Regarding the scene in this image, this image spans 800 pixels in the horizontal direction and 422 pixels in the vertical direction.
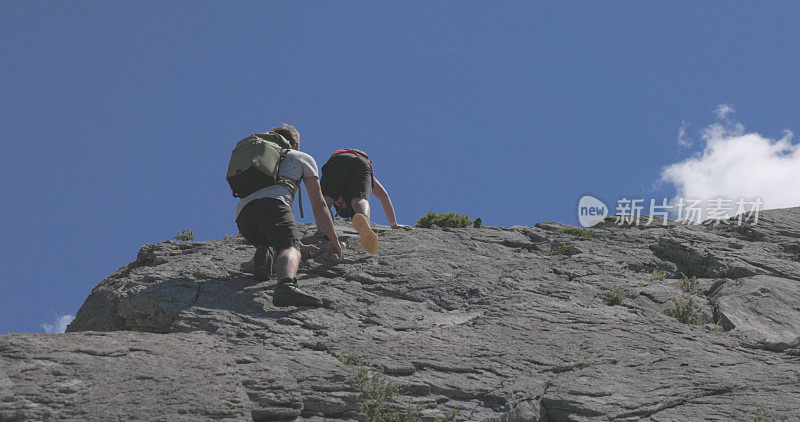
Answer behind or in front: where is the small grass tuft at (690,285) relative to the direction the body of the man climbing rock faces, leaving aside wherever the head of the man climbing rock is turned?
in front

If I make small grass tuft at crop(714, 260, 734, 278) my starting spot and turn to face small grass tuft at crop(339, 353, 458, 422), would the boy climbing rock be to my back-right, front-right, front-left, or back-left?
front-right

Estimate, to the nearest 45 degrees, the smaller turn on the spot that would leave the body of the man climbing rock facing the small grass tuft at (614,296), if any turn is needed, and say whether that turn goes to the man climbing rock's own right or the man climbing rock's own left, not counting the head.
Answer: approximately 45° to the man climbing rock's own right

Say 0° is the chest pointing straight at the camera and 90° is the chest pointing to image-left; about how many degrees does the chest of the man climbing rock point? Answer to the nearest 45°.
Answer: approximately 225°

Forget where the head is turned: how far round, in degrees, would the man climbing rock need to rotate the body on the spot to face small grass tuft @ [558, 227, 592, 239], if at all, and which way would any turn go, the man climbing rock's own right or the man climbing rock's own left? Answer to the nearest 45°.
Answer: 0° — they already face it

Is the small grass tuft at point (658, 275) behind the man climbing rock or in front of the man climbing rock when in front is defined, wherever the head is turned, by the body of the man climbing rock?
in front

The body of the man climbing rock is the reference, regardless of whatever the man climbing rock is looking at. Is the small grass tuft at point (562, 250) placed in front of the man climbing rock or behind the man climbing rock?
in front

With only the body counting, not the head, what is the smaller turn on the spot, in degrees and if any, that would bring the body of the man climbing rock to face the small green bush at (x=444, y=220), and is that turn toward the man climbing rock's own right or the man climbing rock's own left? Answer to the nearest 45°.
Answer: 0° — they already face it

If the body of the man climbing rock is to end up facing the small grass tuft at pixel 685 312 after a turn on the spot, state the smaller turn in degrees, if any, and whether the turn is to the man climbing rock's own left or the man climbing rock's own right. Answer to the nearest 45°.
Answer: approximately 45° to the man climbing rock's own right
